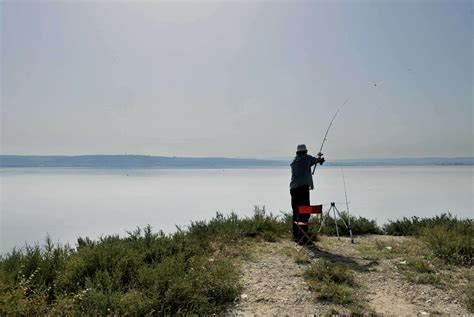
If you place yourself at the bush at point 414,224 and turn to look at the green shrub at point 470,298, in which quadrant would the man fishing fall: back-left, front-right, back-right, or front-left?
front-right

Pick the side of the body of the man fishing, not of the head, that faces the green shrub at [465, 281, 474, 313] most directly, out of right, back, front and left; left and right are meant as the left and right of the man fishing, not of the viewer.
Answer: right

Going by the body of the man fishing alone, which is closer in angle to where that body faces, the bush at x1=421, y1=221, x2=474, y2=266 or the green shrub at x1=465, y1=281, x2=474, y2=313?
the bush

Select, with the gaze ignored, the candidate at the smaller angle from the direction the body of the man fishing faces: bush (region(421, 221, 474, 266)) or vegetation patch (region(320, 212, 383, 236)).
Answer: the vegetation patch

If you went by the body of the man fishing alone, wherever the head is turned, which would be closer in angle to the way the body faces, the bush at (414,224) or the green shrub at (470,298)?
the bush

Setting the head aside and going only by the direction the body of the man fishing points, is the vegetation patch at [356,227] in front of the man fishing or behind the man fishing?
in front

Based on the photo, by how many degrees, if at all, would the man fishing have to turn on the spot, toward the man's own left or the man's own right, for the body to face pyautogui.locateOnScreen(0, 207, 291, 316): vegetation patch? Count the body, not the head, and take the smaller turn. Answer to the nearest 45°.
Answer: approximately 180°

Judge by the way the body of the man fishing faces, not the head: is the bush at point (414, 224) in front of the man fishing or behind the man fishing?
in front

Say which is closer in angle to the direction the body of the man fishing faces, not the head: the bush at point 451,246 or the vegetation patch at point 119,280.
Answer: the bush

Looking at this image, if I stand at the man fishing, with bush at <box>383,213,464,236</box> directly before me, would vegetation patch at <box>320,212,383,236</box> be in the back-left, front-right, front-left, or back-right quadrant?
front-left

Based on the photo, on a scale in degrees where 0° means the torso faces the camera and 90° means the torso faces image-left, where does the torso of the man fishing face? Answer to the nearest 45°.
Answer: approximately 225°
